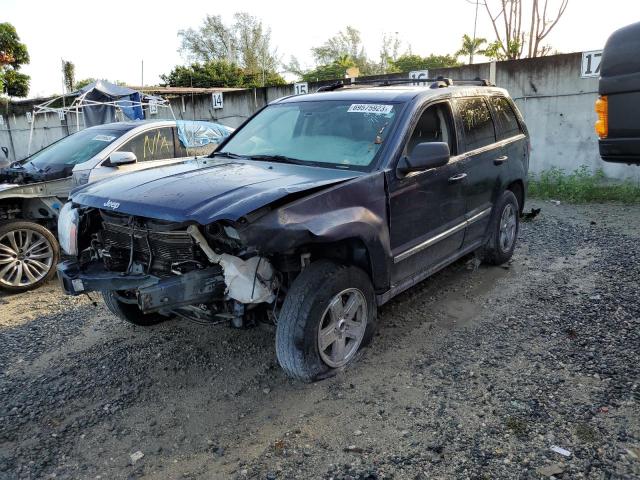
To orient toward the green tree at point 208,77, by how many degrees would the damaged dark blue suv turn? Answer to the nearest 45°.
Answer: approximately 135° to its right

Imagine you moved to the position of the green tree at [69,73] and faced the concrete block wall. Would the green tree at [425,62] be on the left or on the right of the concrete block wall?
left

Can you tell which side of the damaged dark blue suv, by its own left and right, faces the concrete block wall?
back

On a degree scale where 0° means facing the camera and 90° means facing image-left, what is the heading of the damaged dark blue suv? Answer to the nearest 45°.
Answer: approximately 45°

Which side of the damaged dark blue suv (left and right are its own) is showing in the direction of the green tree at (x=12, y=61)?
right

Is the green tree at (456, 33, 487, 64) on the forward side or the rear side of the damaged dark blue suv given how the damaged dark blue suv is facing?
on the rear side

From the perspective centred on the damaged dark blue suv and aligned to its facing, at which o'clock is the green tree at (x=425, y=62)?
The green tree is roughly at 5 o'clock from the damaged dark blue suv.

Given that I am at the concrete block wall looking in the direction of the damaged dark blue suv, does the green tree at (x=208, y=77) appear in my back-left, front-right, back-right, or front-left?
back-right
